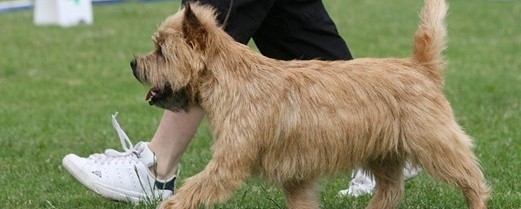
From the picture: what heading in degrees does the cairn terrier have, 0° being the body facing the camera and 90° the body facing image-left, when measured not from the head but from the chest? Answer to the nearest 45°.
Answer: approximately 90°
